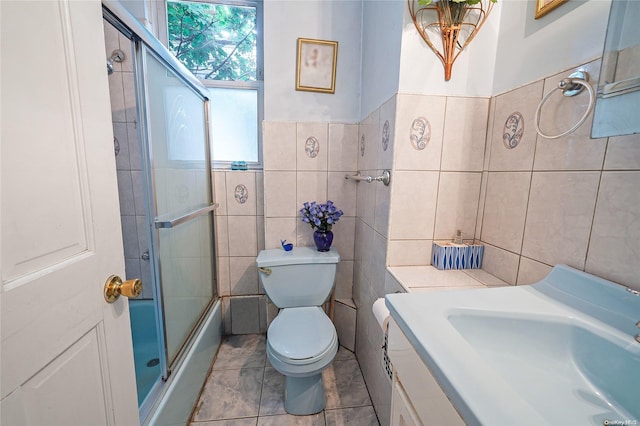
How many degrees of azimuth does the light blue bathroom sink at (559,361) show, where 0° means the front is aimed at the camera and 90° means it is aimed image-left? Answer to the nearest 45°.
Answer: approximately 45°

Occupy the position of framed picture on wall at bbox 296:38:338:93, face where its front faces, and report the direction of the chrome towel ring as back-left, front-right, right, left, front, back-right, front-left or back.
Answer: front-left

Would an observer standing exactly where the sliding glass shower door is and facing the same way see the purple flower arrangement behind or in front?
in front

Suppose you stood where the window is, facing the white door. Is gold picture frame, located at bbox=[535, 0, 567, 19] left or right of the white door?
left

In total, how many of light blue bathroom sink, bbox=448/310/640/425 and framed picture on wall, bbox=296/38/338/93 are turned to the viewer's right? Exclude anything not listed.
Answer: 0

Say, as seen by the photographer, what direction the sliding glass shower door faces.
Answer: facing to the right of the viewer

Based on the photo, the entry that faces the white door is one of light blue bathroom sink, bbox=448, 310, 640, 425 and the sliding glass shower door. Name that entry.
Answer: the light blue bathroom sink

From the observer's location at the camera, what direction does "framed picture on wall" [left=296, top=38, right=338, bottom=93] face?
facing the viewer

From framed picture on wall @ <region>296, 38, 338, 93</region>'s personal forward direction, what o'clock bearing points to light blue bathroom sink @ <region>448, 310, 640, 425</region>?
The light blue bathroom sink is roughly at 11 o'clock from the framed picture on wall.

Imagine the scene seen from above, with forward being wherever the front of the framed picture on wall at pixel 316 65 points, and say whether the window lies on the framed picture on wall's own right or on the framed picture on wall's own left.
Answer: on the framed picture on wall's own right

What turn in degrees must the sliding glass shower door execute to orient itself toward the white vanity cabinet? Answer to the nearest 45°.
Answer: approximately 90° to its right

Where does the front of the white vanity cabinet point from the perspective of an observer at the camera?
facing to the left of the viewer

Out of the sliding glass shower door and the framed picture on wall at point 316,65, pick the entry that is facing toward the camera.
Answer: the framed picture on wall
